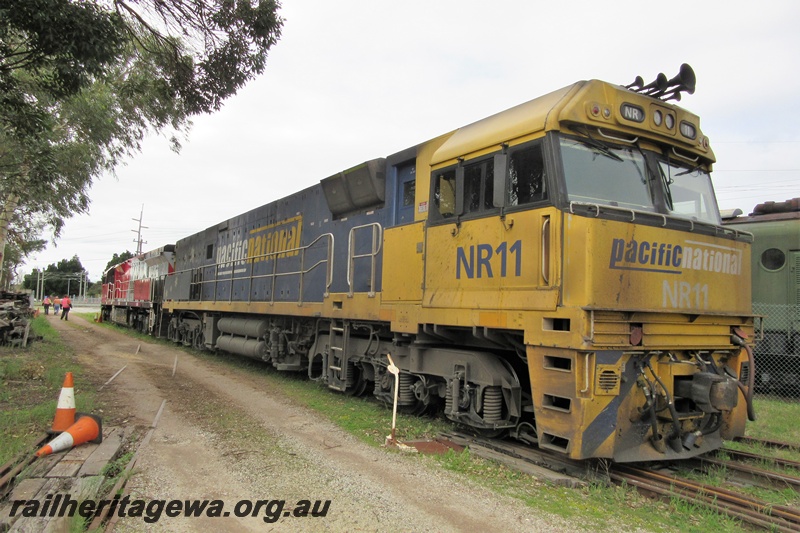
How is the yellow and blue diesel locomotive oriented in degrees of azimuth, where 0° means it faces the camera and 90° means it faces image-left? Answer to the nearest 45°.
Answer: approximately 315°

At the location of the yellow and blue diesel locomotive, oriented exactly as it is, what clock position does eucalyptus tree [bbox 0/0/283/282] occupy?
The eucalyptus tree is roughly at 5 o'clock from the yellow and blue diesel locomotive.

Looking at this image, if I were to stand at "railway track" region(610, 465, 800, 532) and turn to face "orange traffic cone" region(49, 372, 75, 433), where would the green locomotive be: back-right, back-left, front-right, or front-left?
back-right

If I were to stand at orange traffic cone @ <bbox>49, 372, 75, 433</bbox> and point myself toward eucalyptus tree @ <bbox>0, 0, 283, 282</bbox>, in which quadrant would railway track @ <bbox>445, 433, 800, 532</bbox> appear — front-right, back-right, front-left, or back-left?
back-right

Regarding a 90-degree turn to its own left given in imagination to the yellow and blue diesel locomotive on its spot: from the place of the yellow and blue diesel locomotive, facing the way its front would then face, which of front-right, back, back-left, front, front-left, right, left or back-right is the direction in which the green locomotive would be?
front

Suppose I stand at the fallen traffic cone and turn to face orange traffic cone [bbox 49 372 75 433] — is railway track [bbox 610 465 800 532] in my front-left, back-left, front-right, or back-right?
back-right
